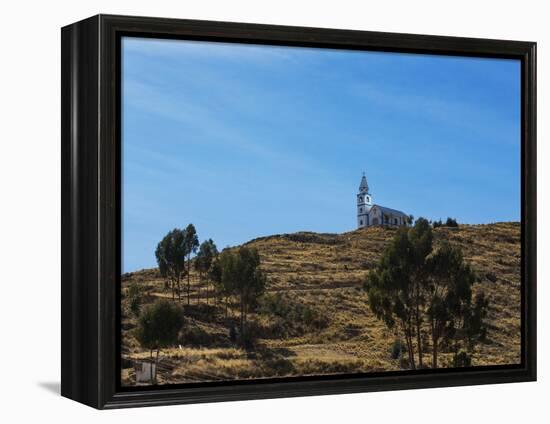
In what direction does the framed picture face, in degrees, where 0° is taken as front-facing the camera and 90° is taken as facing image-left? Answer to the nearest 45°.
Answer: approximately 315°
